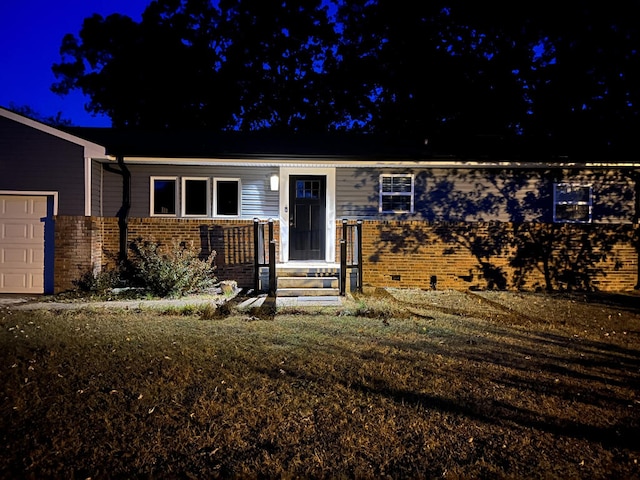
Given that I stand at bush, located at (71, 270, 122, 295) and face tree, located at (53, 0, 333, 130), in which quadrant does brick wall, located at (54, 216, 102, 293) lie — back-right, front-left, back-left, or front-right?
front-left

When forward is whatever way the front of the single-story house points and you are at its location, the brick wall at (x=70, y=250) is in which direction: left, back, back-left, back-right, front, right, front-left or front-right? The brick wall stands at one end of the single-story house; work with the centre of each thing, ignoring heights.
right

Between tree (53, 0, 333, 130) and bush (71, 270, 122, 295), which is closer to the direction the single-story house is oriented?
the bush

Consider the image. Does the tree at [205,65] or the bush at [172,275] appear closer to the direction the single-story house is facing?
the bush

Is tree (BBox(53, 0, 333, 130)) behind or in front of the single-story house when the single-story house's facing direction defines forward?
behind

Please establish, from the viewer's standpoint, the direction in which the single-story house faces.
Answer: facing the viewer

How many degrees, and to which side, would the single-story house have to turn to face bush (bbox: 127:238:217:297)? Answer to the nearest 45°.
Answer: approximately 90° to its right

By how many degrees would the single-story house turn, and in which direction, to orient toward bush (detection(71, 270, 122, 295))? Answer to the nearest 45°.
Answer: approximately 90° to its right
